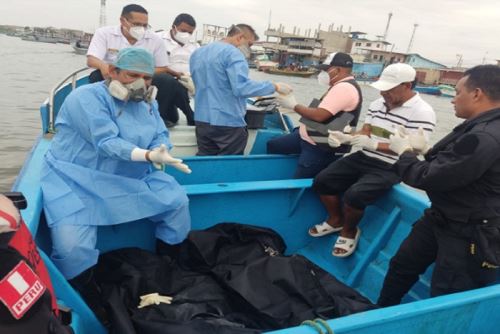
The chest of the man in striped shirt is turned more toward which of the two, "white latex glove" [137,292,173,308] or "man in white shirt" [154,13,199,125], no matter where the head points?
the white latex glove

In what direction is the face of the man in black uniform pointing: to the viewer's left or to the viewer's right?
to the viewer's left

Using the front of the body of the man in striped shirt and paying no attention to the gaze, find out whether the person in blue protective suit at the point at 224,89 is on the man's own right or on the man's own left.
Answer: on the man's own right

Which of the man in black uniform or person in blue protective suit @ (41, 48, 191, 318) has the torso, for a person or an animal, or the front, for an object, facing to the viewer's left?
the man in black uniform

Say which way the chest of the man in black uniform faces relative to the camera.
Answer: to the viewer's left

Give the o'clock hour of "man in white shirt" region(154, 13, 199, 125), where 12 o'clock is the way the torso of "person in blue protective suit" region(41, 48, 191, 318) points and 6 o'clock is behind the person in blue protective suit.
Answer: The man in white shirt is roughly at 8 o'clock from the person in blue protective suit.

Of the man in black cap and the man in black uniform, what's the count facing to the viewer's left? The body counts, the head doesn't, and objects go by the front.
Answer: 2

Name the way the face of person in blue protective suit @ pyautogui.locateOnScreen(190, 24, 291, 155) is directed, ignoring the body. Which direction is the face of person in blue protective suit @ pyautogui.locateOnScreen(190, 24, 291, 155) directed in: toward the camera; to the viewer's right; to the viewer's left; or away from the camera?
to the viewer's right

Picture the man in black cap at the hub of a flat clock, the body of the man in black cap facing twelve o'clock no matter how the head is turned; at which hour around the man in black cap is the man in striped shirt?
The man in striped shirt is roughly at 8 o'clock from the man in black cap.

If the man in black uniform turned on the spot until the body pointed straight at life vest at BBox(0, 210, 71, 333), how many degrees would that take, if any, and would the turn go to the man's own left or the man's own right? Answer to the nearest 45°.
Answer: approximately 45° to the man's own left

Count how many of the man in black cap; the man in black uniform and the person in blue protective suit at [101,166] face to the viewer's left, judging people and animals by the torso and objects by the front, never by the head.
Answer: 2

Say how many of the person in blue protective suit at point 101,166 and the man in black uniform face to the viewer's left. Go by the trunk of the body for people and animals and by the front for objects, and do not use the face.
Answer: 1

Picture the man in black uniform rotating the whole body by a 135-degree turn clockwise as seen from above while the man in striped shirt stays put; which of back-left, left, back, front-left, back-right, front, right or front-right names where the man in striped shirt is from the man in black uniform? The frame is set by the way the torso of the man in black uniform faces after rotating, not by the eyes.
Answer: left

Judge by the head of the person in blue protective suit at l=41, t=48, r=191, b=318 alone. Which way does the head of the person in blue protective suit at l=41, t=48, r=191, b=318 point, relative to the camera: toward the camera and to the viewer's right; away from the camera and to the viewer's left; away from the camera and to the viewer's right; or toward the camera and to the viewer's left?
toward the camera and to the viewer's right

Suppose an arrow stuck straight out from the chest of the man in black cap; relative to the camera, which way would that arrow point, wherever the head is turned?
to the viewer's left

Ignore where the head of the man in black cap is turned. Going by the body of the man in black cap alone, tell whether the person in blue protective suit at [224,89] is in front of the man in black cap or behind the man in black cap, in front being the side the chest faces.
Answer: in front
